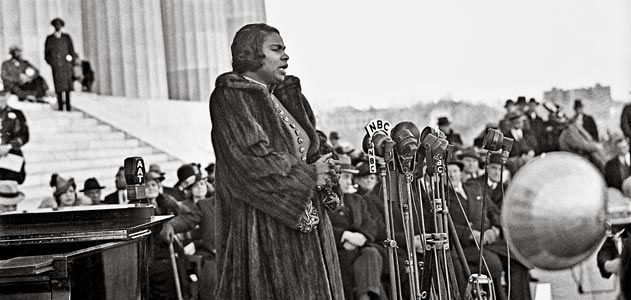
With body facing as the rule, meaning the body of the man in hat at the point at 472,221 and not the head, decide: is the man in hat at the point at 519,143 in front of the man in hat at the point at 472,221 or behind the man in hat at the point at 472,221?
behind

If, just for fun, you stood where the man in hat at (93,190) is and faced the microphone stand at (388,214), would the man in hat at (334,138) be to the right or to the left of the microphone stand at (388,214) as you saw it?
left

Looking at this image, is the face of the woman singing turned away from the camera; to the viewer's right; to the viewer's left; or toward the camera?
to the viewer's right

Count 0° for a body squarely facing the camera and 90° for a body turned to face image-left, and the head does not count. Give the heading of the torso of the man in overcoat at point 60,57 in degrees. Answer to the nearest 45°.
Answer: approximately 0°

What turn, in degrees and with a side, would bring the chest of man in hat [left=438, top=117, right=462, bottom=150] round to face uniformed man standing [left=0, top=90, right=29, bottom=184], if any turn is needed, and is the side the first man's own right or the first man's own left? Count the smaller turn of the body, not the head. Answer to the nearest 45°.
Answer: approximately 45° to the first man's own right

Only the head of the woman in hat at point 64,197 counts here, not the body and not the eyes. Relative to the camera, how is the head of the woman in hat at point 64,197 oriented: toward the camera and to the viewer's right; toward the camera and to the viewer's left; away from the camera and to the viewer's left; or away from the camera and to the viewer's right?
toward the camera and to the viewer's right
